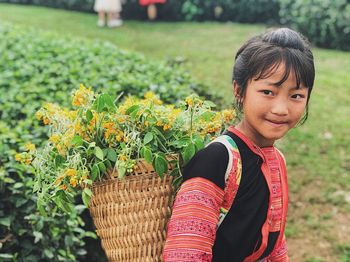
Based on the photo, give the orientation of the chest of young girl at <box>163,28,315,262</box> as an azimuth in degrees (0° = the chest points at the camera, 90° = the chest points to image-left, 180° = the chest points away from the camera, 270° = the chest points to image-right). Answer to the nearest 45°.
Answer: approximately 315°

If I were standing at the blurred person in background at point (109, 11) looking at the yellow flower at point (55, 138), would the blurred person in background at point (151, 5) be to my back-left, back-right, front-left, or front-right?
back-left

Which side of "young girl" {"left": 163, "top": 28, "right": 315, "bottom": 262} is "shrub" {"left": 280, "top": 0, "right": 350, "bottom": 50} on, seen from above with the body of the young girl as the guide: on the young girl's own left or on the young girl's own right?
on the young girl's own left

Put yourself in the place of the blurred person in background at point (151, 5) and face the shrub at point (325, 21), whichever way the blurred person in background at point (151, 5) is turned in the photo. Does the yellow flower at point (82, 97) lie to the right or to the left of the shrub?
right

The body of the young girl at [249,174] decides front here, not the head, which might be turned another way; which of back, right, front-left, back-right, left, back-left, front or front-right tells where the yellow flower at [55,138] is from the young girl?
back-right

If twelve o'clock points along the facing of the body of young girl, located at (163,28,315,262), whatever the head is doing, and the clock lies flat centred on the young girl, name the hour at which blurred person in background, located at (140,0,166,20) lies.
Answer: The blurred person in background is roughly at 7 o'clock from the young girl.

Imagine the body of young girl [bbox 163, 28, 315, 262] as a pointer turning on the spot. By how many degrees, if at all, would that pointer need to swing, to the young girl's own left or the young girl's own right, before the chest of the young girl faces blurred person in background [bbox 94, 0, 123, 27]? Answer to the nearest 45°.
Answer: approximately 135° to the young girl's own left
